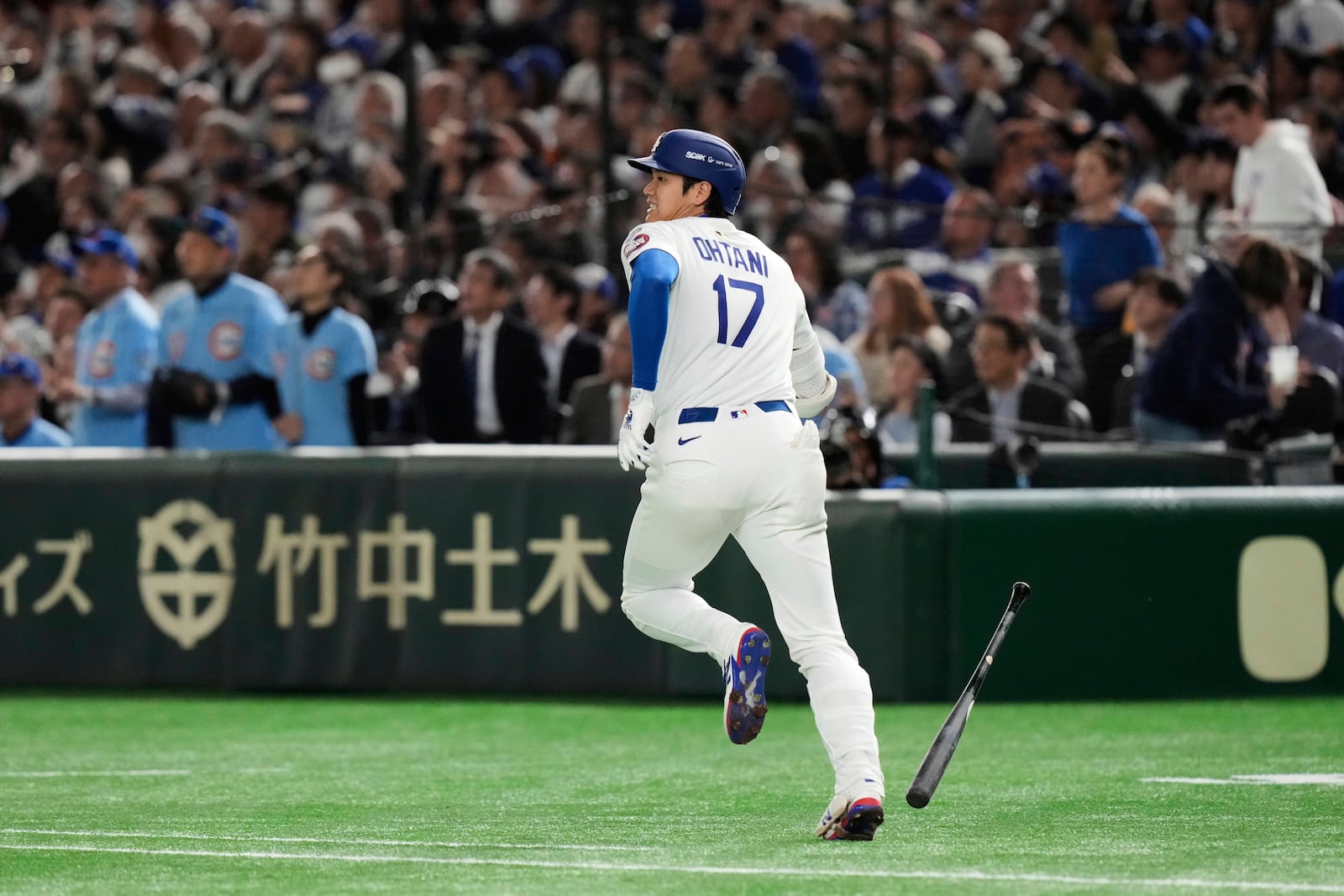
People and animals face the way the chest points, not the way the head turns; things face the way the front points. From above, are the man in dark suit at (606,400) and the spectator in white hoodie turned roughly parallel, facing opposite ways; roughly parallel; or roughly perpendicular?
roughly perpendicular

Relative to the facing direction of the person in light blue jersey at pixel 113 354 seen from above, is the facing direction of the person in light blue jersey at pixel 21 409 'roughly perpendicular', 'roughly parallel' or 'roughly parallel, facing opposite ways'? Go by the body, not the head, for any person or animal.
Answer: roughly parallel

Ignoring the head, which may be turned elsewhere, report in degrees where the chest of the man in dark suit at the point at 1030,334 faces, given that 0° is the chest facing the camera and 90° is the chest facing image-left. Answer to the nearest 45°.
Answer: approximately 0°

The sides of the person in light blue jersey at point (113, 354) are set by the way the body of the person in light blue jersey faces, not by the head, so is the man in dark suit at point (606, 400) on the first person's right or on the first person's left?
on the first person's left

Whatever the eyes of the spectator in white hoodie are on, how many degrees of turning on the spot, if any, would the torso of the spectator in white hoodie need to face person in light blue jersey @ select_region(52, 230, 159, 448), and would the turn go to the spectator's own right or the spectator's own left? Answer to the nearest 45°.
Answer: approximately 45° to the spectator's own right

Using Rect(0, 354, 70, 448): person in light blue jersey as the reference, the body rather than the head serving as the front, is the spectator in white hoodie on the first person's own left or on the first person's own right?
on the first person's own left

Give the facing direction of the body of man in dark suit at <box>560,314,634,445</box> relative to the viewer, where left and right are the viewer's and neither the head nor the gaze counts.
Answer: facing the viewer and to the right of the viewer

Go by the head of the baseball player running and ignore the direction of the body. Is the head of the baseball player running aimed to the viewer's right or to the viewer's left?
to the viewer's left

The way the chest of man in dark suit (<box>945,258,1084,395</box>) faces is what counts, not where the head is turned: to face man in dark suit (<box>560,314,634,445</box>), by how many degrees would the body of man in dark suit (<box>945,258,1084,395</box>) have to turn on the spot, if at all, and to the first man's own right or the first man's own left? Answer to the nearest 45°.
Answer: approximately 90° to the first man's own right

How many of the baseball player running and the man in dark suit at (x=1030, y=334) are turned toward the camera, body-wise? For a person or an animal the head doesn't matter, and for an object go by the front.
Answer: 1

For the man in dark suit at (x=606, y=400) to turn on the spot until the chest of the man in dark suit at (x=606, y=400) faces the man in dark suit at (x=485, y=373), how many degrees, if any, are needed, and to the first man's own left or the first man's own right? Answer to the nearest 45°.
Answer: approximately 135° to the first man's own right

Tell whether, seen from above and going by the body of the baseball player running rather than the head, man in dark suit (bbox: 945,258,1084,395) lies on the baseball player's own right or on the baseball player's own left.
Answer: on the baseball player's own right
